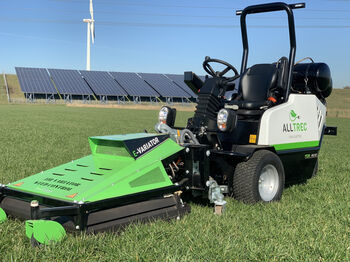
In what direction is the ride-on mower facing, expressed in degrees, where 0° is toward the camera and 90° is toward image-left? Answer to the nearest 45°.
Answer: approximately 45°
